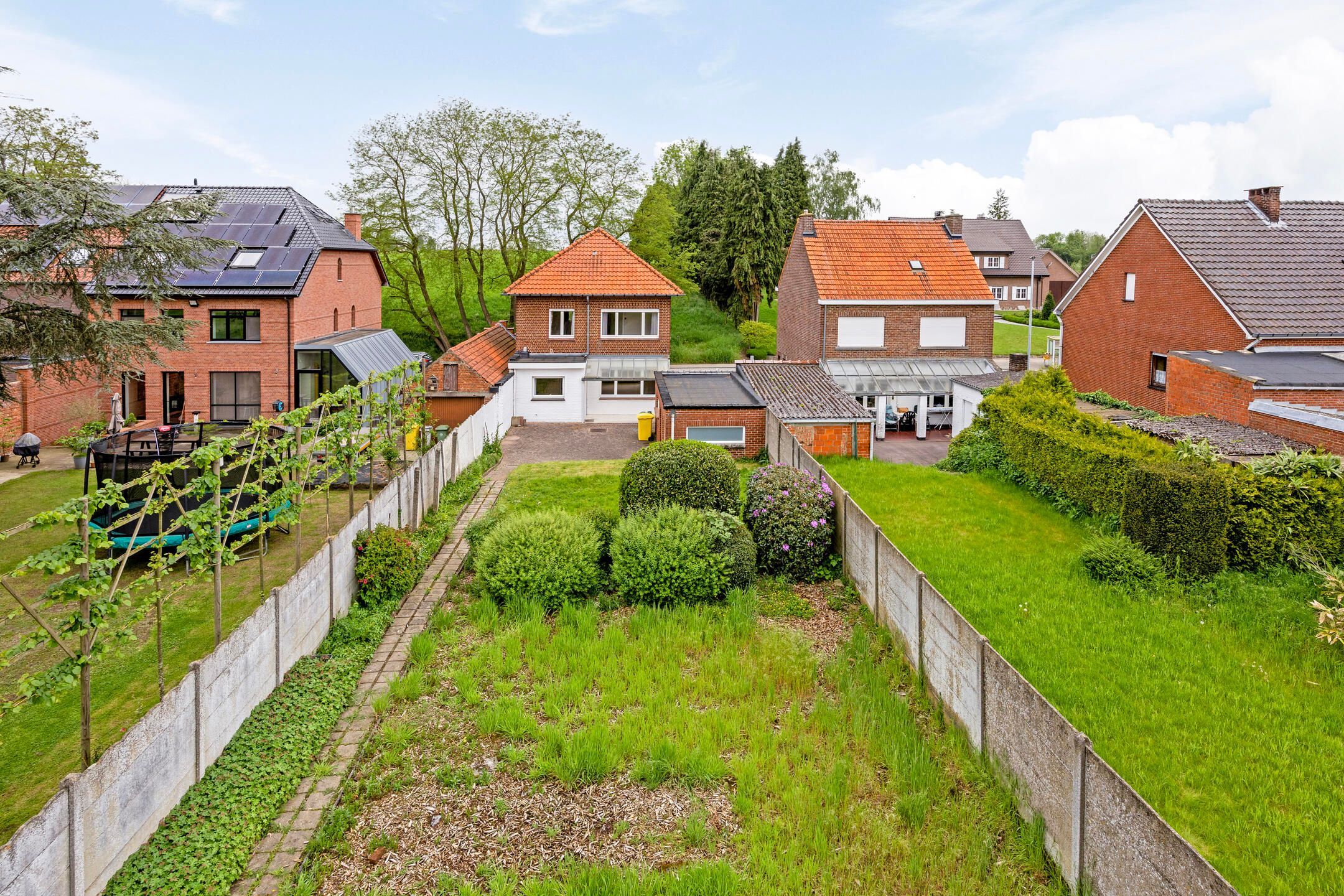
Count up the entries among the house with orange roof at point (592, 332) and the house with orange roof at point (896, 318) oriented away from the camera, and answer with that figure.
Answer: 2

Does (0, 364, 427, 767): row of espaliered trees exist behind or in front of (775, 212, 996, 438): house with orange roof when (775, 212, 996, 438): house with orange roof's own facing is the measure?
behind

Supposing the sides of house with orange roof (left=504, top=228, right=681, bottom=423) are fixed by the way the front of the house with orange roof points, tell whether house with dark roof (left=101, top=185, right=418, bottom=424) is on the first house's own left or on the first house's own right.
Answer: on the first house's own left

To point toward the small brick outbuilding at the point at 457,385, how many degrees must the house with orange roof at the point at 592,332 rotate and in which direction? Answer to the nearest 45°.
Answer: approximately 135° to its left

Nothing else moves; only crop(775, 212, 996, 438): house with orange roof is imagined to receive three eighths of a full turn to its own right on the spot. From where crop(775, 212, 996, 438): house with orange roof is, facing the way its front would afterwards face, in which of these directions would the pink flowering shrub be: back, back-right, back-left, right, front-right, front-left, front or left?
front-right

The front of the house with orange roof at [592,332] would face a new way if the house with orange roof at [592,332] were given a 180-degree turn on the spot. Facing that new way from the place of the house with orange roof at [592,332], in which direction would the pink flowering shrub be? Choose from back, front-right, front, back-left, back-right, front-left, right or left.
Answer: front

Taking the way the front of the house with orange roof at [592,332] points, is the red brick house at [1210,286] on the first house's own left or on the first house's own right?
on the first house's own right

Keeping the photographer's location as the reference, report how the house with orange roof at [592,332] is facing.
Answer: facing away from the viewer

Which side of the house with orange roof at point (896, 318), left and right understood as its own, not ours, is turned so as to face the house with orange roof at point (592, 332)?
left

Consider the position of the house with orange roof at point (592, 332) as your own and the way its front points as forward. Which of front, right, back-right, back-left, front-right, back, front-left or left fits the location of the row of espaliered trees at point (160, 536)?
back

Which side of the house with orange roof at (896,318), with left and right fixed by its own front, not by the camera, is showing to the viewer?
back
